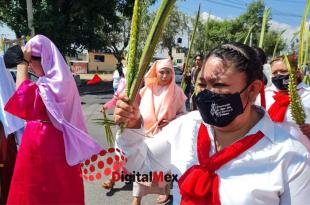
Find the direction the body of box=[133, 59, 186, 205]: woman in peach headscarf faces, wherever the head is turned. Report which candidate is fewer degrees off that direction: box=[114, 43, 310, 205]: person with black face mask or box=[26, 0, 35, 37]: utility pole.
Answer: the person with black face mask

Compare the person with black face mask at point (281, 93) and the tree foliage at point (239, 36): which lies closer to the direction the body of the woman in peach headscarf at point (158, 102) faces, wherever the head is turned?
the person with black face mask

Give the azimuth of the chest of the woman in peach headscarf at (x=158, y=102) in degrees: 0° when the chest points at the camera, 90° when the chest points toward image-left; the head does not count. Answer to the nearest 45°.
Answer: approximately 0°

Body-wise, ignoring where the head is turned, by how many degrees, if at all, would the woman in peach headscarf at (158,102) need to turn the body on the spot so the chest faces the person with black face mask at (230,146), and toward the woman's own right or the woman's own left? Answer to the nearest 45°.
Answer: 0° — they already face them

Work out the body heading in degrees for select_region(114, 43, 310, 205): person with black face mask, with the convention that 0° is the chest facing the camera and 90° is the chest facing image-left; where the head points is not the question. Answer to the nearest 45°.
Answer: approximately 45°

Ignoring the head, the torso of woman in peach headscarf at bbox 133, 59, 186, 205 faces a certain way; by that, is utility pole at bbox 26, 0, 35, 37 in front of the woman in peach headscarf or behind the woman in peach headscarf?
behind

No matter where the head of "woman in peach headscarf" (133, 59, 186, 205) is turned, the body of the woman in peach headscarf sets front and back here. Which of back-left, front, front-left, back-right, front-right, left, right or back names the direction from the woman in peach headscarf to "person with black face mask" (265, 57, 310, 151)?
front-left

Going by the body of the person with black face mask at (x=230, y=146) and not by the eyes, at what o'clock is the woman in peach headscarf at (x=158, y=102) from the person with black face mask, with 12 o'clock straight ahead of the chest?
The woman in peach headscarf is roughly at 4 o'clock from the person with black face mask.

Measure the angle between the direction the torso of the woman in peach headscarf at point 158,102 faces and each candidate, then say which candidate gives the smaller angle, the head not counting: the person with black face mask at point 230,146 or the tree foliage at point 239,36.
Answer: the person with black face mask
